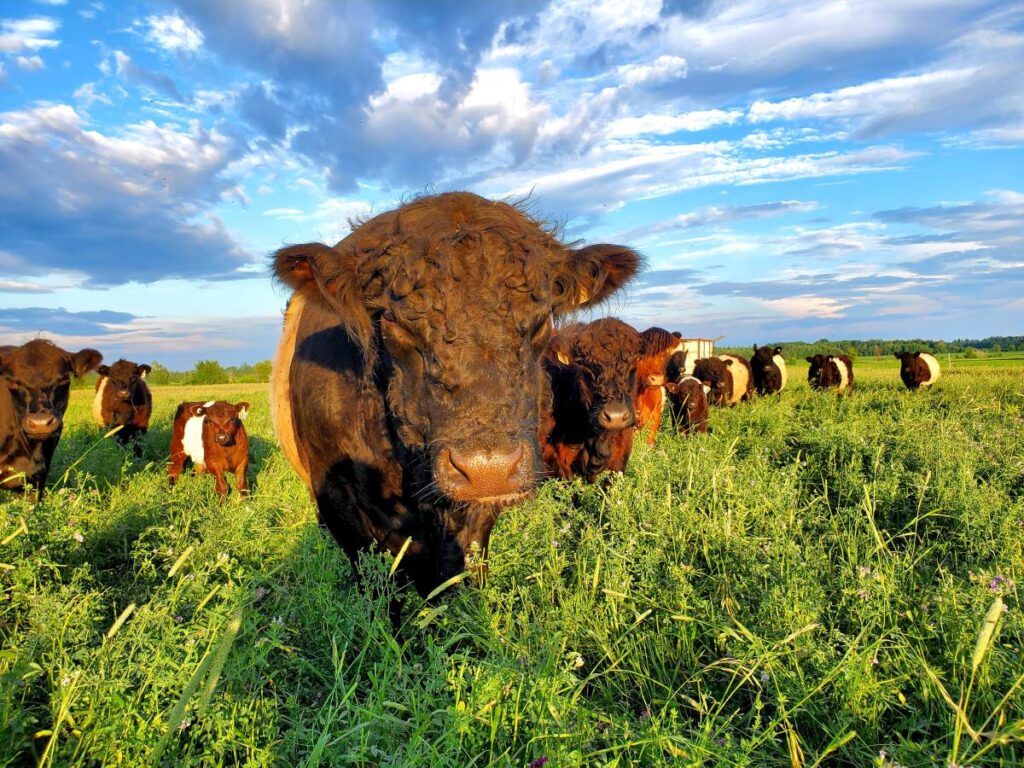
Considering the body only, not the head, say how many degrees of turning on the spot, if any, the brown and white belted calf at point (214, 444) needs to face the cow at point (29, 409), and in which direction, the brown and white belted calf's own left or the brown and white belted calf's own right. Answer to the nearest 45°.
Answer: approximately 90° to the brown and white belted calf's own right

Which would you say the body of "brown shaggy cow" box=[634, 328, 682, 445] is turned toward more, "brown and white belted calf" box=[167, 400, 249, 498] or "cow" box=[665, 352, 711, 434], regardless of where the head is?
the brown and white belted calf

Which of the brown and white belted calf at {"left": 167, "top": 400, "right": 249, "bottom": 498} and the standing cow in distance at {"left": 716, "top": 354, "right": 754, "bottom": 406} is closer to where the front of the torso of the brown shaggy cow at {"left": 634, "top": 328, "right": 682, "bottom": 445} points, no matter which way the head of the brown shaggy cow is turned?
the brown and white belted calf

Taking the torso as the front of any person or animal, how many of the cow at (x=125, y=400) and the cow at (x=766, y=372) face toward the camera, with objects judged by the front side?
2

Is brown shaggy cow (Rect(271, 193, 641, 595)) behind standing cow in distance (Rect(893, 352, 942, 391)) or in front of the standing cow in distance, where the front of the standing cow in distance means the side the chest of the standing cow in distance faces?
in front

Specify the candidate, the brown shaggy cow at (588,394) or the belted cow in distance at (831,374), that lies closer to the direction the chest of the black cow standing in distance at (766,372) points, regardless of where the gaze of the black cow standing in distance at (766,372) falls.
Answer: the brown shaggy cow
